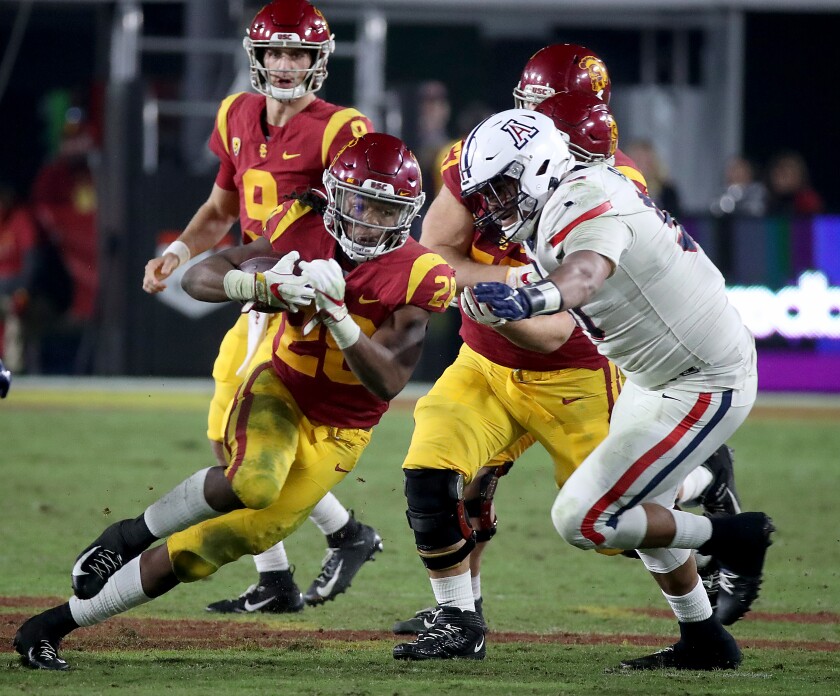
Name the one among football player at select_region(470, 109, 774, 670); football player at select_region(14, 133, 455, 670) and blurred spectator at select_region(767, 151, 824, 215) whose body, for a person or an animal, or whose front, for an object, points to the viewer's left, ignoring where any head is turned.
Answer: football player at select_region(470, 109, 774, 670)

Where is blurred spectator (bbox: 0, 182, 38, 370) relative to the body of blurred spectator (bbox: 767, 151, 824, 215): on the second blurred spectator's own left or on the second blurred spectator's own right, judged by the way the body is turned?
on the second blurred spectator's own right

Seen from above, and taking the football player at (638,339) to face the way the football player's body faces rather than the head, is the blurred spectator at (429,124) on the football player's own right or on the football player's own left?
on the football player's own right

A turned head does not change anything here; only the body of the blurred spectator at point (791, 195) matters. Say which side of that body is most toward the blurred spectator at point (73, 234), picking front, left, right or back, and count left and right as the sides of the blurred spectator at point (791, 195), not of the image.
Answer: right

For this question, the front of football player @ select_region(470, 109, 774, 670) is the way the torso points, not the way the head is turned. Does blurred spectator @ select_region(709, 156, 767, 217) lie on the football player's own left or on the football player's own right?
on the football player's own right

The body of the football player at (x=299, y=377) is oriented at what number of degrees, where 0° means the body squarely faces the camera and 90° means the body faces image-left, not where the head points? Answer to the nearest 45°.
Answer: approximately 0°

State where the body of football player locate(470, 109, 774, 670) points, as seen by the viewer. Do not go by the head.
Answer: to the viewer's left

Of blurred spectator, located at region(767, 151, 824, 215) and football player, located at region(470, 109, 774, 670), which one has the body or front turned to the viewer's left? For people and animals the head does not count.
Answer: the football player

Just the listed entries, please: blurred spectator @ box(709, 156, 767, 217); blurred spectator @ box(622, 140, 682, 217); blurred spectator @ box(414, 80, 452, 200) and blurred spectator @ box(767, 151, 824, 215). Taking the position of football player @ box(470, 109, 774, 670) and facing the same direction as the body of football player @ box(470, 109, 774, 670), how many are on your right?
4

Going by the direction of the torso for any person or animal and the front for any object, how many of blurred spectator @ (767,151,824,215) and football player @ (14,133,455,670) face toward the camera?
2

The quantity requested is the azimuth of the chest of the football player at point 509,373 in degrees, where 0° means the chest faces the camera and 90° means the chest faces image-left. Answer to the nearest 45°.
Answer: approximately 45°
